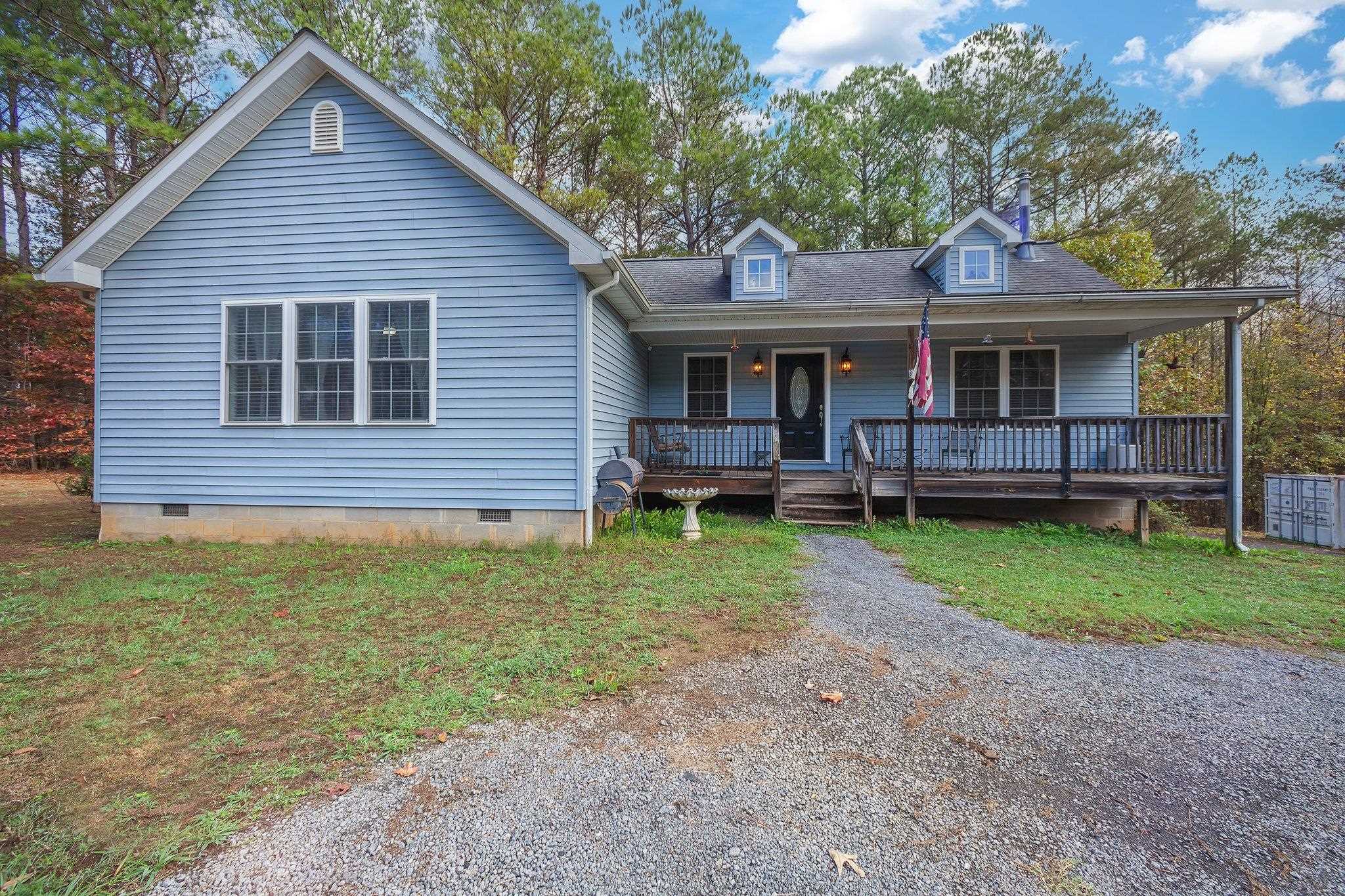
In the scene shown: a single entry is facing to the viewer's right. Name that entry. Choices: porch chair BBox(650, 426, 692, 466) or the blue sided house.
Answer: the porch chair

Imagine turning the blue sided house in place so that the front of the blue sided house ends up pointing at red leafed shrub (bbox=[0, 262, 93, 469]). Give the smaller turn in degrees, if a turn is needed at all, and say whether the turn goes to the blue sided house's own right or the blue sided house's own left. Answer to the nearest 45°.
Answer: approximately 135° to the blue sided house's own right

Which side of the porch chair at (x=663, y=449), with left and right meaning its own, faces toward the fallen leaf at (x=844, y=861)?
right

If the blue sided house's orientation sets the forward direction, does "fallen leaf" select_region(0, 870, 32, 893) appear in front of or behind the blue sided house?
in front

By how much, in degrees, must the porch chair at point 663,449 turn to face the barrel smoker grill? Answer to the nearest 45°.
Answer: approximately 90° to its right

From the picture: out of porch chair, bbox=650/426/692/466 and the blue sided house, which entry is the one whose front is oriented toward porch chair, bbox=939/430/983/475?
porch chair, bbox=650/426/692/466

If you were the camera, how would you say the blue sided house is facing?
facing the viewer

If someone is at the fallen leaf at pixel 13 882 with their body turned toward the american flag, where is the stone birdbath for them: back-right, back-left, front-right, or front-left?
front-left
